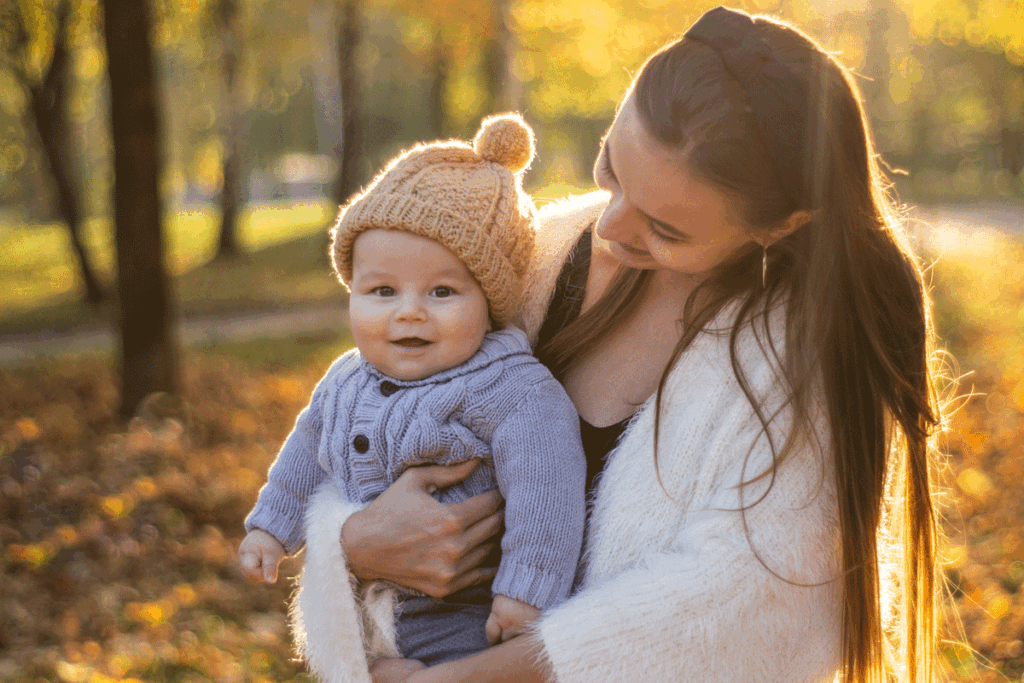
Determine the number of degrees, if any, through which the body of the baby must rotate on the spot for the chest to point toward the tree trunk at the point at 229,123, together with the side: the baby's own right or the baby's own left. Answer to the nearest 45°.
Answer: approximately 135° to the baby's own right

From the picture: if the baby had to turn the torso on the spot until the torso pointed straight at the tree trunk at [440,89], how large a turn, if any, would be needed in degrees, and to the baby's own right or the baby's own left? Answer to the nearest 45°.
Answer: approximately 135° to the baby's own right

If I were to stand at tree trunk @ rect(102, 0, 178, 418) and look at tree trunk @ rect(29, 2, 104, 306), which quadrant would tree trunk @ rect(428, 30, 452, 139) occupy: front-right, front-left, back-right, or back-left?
front-right

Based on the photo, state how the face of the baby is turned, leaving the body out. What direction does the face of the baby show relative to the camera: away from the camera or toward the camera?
toward the camera

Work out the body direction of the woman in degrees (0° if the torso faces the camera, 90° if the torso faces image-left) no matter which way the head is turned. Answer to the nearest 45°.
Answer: approximately 45°

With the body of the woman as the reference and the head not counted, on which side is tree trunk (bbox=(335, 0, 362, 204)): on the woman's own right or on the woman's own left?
on the woman's own right

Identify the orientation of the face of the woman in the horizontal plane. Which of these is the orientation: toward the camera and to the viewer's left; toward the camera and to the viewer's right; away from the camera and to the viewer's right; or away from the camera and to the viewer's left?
toward the camera and to the viewer's left

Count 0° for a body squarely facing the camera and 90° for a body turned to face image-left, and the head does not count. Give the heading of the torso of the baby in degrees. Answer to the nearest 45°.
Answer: approximately 45°
